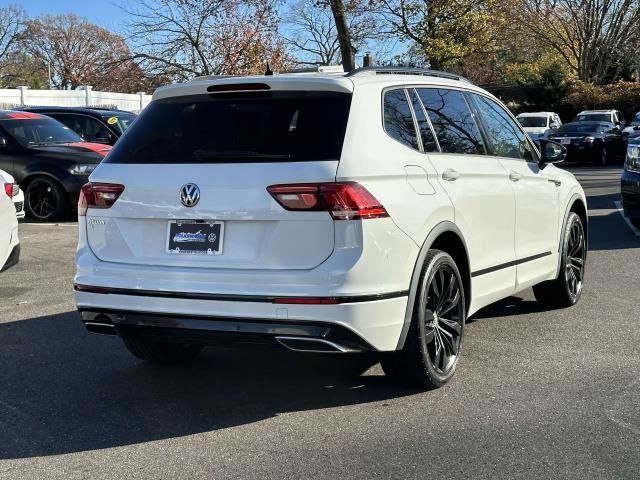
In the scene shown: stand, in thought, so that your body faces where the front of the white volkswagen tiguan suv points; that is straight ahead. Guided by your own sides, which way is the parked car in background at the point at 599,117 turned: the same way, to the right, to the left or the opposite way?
the opposite way

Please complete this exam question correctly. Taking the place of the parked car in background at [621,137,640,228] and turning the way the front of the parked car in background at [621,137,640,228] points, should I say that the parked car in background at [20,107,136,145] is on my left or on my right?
on my right

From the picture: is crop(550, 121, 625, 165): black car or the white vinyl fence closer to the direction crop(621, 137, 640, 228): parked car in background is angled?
the white vinyl fence

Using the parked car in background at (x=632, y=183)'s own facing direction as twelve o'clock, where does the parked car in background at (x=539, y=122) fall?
the parked car in background at (x=539, y=122) is roughly at 4 o'clock from the parked car in background at (x=632, y=183).

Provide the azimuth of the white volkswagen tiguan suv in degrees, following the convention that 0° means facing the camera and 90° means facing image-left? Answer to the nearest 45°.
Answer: approximately 225°

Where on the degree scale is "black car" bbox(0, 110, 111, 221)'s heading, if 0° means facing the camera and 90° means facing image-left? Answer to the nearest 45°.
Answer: approximately 315°

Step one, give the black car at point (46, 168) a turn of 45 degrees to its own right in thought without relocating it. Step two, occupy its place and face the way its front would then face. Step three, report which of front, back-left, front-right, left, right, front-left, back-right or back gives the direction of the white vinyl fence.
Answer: back

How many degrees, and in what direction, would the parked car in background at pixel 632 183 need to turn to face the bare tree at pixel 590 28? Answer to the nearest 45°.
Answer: approximately 135° to its right

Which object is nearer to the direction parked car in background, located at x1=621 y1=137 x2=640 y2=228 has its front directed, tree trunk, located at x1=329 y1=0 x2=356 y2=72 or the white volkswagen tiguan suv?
the white volkswagen tiguan suv

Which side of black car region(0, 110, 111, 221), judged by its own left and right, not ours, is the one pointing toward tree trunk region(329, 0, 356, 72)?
left
